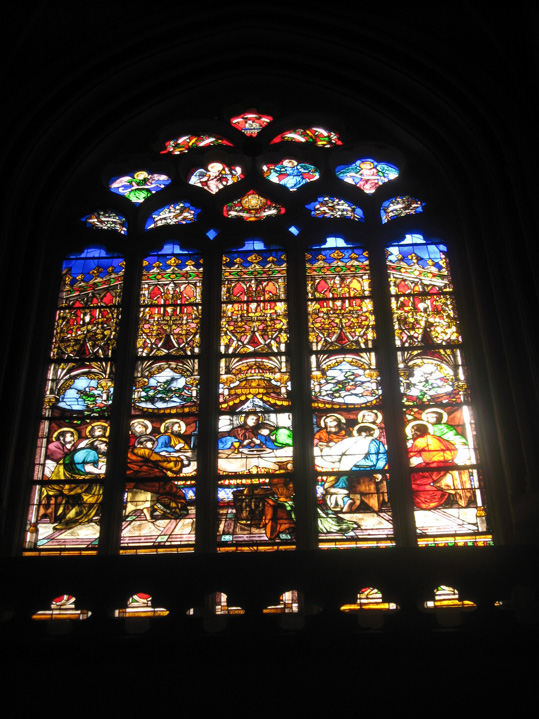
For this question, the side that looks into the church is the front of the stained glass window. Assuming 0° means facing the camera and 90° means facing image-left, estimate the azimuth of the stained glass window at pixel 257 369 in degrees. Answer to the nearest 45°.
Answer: approximately 0°
